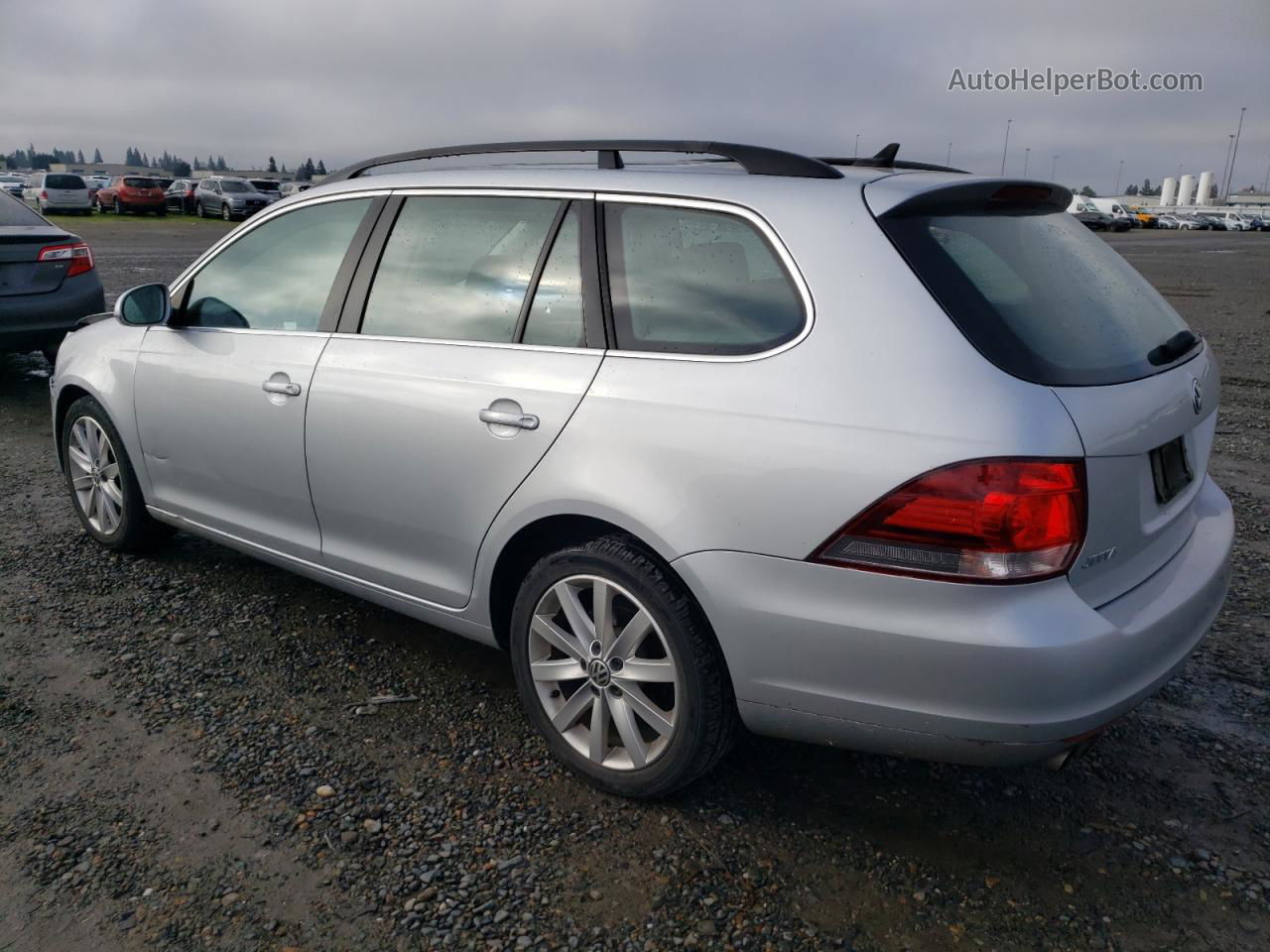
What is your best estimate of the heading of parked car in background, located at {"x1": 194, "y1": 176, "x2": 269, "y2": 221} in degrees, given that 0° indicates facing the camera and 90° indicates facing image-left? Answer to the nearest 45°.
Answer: approximately 315°

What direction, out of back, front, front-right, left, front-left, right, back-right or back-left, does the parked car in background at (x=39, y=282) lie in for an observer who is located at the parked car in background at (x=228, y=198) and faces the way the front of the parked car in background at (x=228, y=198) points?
front-right

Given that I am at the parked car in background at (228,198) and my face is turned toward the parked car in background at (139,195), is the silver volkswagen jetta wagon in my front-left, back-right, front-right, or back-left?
back-left

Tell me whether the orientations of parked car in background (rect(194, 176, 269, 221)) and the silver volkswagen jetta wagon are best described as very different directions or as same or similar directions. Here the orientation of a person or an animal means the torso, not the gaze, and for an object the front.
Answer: very different directions

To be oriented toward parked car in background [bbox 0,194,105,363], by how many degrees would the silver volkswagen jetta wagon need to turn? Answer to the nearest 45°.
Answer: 0° — it already faces it

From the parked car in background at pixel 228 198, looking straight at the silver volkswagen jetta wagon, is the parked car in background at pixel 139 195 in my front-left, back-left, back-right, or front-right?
back-right

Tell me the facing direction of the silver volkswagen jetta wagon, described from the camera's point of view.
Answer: facing away from the viewer and to the left of the viewer

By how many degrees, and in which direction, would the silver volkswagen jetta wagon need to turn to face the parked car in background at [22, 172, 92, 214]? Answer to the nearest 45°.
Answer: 0° — it already faces it
